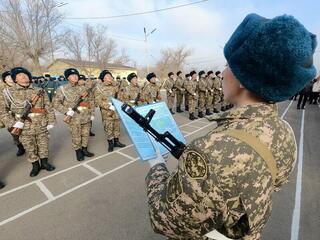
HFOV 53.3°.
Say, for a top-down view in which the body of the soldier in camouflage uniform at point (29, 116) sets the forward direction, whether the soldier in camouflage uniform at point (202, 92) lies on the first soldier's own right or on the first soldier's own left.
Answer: on the first soldier's own left

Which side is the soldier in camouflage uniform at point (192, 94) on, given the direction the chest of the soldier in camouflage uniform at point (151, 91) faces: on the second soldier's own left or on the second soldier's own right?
on the second soldier's own left

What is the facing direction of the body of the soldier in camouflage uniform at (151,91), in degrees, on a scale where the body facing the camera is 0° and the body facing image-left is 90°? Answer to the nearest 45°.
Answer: approximately 315°

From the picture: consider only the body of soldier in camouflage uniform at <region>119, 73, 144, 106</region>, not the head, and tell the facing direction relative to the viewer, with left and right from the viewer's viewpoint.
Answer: facing the viewer and to the right of the viewer

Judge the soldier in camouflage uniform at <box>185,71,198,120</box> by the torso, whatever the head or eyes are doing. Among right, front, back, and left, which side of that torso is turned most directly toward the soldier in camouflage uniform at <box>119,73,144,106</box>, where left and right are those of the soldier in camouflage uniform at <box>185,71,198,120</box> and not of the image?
right

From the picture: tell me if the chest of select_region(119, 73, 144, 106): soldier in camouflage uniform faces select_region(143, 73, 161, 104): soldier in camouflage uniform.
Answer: no

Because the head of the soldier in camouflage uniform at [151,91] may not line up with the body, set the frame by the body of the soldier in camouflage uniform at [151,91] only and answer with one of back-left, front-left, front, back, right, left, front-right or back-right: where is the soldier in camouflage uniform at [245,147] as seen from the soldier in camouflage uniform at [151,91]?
front-right

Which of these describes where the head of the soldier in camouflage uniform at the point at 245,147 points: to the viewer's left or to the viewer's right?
to the viewer's left

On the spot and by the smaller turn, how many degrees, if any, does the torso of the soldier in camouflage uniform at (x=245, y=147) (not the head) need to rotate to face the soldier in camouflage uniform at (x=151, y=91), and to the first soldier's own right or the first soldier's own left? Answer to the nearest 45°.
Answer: approximately 45° to the first soldier's own right

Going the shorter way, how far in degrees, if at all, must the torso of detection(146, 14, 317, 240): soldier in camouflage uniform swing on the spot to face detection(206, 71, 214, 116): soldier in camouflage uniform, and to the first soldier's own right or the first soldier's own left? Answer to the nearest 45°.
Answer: approximately 45° to the first soldier's own right

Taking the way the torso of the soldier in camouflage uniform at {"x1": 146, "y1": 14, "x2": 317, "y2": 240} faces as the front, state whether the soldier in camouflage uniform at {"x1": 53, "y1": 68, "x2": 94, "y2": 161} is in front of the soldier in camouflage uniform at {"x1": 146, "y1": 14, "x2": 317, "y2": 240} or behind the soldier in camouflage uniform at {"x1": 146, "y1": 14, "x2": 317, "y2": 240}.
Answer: in front

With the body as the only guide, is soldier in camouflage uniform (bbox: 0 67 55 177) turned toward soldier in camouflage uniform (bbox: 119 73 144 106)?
no

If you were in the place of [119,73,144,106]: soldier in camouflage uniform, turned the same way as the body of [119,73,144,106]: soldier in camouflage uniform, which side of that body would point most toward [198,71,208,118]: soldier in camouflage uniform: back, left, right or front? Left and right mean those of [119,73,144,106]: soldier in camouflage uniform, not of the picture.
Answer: left

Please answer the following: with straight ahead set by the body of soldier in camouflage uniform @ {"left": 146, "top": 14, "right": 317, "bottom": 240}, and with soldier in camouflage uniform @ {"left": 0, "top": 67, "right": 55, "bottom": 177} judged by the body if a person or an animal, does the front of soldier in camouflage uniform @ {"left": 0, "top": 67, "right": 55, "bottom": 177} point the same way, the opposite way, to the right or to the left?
the opposite way

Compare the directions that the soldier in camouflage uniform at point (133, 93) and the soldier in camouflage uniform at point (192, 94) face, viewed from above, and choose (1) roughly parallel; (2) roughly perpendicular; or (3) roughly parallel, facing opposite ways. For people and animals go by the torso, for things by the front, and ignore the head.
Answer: roughly parallel

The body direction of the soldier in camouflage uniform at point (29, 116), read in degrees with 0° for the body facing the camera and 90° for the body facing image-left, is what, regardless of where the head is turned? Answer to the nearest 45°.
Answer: approximately 0°

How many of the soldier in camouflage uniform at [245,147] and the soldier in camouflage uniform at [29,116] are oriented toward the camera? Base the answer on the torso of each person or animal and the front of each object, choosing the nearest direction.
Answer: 1

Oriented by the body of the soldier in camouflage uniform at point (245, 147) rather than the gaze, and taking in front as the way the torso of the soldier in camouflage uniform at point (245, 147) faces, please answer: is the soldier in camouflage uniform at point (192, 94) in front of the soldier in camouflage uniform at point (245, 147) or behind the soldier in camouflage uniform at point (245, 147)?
in front

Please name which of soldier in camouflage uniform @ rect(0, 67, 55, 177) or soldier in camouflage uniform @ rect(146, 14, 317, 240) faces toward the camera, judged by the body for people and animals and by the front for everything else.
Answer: soldier in camouflage uniform @ rect(0, 67, 55, 177)
